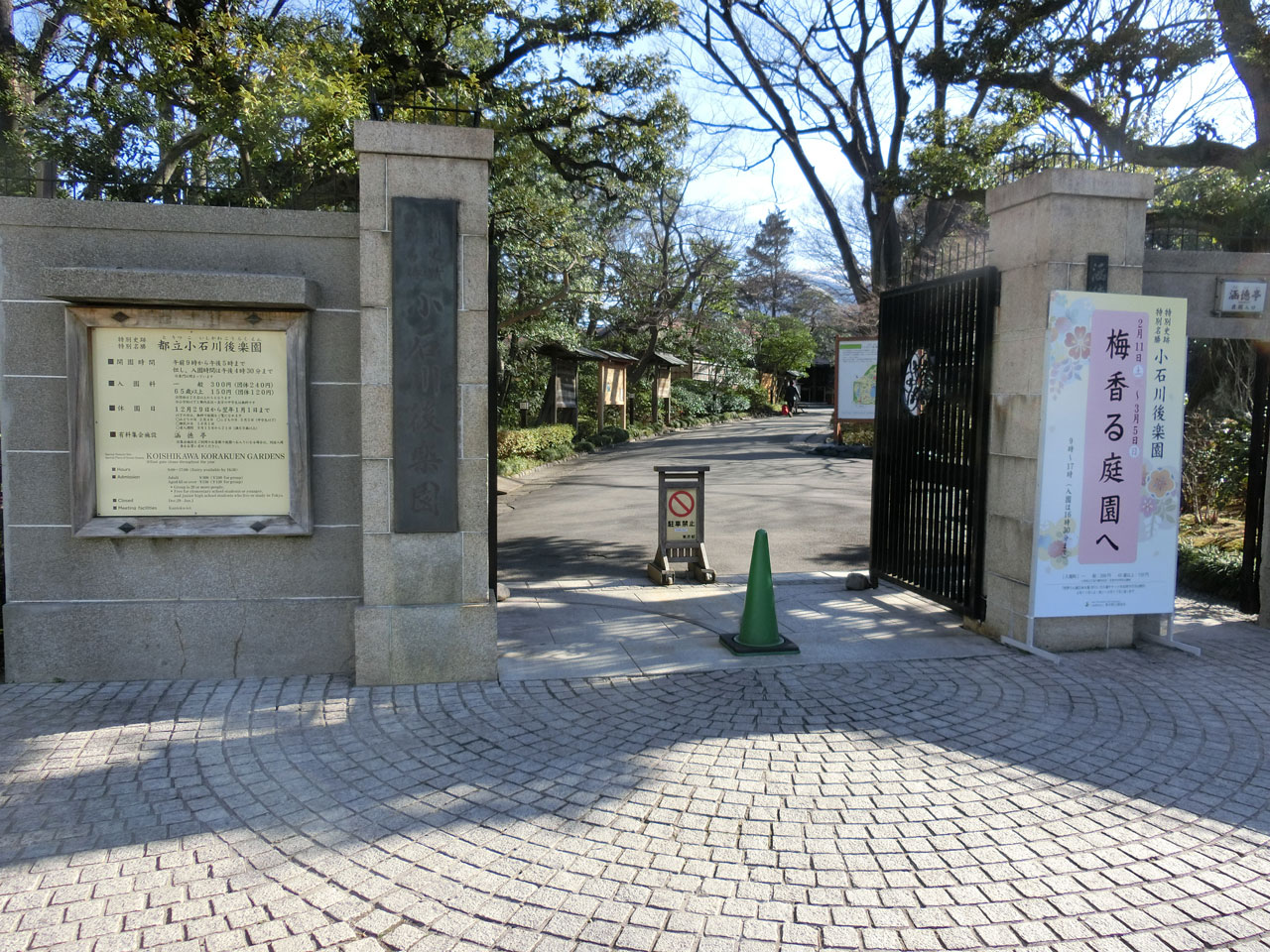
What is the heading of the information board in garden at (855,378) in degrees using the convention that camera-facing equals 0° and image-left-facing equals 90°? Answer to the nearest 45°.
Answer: approximately 0°

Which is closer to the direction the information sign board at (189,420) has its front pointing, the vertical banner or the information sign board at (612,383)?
the vertical banner

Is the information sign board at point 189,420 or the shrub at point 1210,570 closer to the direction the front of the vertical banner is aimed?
the information sign board

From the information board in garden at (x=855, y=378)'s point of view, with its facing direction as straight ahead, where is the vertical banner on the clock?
The vertical banner is roughly at 12 o'clock from the information board in garden.

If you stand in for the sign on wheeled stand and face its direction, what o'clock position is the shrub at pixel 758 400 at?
The shrub is roughly at 6 o'clock from the sign on wheeled stand.

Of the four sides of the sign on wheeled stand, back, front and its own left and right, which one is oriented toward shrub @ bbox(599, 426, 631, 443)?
back

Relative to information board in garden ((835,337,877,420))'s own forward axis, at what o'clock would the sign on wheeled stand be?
The sign on wheeled stand is roughly at 12 o'clock from the information board in garden.

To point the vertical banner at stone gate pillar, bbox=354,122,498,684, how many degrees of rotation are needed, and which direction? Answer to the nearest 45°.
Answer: approximately 45° to its right

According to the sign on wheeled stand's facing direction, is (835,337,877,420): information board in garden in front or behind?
behind

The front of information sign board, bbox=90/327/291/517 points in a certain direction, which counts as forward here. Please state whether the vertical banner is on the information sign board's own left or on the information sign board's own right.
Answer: on the information sign board's own left
